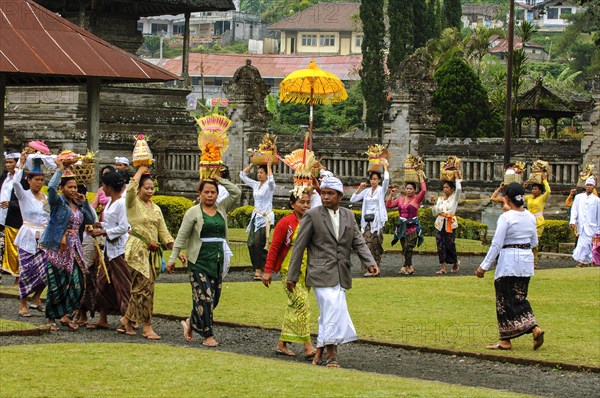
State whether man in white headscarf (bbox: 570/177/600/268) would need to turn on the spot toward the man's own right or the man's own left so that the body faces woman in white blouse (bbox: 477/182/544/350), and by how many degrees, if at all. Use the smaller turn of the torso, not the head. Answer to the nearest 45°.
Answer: approximately 45° to the man's own left

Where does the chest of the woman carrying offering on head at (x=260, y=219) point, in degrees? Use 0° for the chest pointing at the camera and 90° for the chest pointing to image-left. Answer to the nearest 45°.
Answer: approximately 45°

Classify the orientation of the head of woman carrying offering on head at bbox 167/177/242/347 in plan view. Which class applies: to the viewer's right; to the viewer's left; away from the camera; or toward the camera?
toward the camera

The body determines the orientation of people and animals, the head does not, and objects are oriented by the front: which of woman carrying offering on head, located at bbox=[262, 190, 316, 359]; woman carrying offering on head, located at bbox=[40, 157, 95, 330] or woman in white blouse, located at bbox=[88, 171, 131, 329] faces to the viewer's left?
the woman in white blouse

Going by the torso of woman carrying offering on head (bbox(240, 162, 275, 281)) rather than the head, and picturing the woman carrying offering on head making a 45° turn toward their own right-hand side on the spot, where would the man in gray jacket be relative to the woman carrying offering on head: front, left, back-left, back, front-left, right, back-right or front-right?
left

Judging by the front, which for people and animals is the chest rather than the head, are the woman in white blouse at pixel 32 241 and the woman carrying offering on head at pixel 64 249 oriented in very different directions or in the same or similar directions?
same or similar directions

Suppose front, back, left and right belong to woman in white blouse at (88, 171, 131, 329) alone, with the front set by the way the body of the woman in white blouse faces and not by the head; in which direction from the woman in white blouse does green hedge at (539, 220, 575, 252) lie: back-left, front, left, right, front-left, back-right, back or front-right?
back-right

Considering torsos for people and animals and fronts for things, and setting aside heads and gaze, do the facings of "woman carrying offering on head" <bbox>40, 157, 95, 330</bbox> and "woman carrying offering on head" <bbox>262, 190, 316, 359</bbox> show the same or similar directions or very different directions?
same or similar directions

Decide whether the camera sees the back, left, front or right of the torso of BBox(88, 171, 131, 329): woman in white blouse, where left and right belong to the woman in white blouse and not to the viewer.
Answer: left

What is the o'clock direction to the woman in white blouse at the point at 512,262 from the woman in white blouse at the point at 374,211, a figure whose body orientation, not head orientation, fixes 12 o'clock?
the woman in white blouse at the point at 512,262 is roughly at 10 o'clock from the woman in white blouse at the point at 374,211.

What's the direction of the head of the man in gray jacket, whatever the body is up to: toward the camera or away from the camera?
toward the camera

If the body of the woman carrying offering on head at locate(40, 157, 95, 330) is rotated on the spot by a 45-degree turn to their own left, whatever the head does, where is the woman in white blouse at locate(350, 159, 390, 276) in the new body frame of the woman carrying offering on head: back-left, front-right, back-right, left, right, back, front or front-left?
front-left
